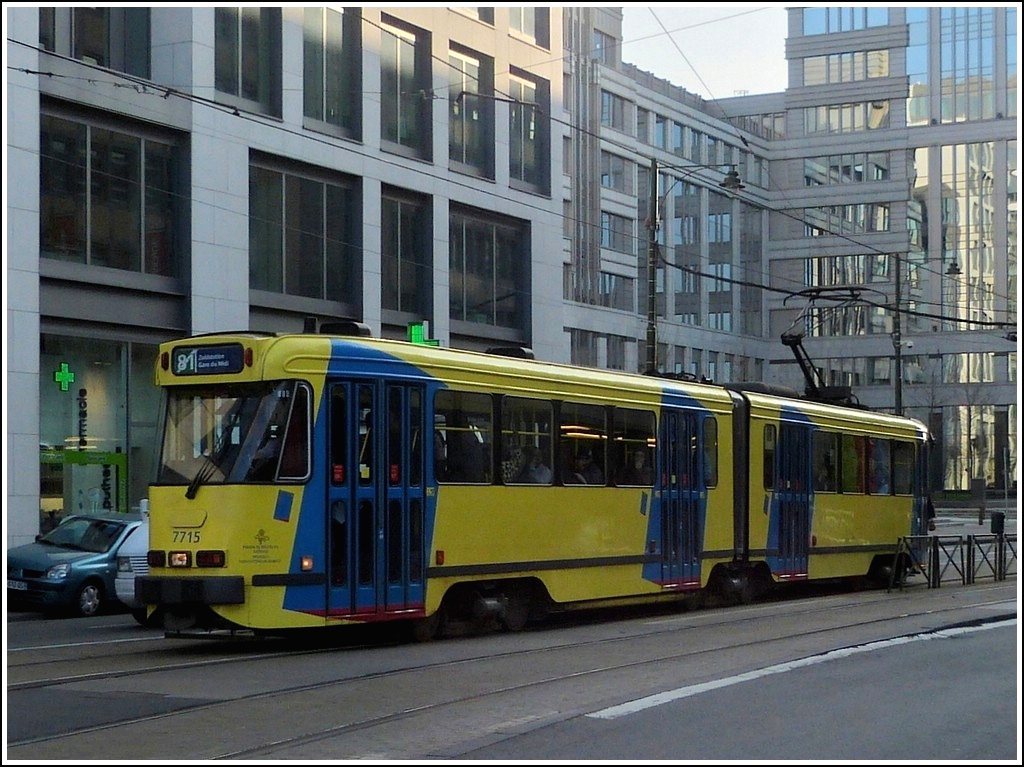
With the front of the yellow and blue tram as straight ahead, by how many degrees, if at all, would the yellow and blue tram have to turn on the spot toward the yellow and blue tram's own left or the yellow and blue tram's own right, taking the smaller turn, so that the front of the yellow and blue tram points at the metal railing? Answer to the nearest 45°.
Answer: approximately 180°

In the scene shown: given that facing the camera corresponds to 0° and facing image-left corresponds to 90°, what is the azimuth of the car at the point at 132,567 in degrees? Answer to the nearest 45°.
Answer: approximately 45°

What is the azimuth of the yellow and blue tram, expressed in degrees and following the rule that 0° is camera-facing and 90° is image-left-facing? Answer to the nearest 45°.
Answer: approximately 45°

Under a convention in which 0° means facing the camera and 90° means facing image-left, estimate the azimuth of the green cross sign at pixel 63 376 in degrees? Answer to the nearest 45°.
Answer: approximately 315°

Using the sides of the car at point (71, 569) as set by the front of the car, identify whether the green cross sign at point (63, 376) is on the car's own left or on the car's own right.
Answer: on the car's own right

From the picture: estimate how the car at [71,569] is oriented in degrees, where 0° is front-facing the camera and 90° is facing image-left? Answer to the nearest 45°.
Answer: approximately 45°

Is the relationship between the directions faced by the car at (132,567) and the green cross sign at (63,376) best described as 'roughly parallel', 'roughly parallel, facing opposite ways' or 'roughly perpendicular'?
roughly perpendicular

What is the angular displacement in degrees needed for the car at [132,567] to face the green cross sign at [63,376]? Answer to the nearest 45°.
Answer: approximately 135° to its right

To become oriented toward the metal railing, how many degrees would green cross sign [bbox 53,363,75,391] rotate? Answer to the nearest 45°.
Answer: approximately 45° to its left
